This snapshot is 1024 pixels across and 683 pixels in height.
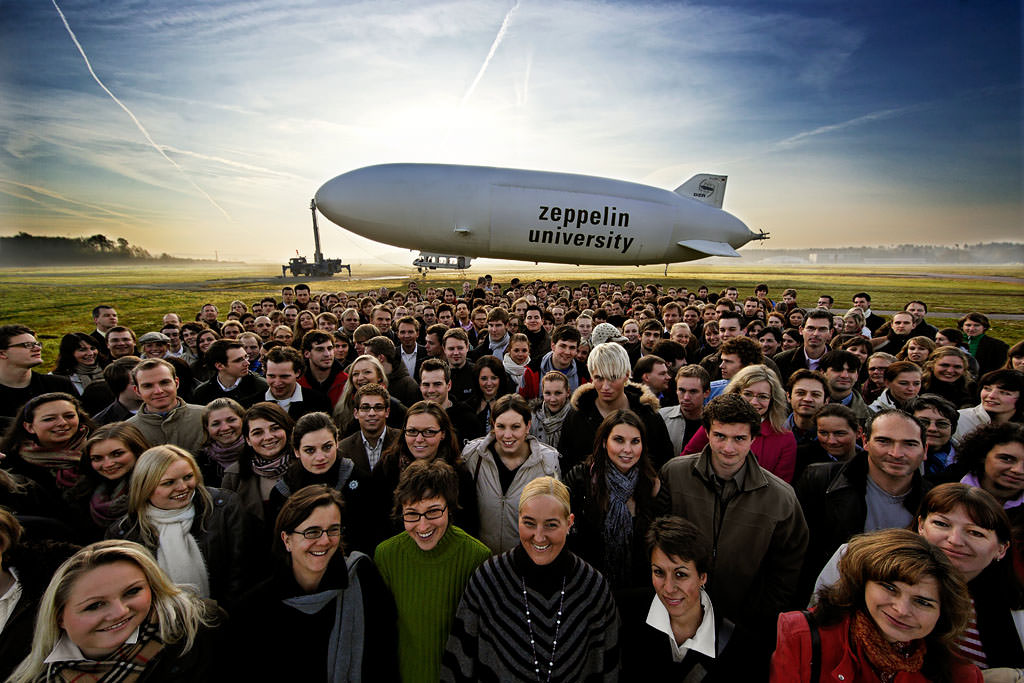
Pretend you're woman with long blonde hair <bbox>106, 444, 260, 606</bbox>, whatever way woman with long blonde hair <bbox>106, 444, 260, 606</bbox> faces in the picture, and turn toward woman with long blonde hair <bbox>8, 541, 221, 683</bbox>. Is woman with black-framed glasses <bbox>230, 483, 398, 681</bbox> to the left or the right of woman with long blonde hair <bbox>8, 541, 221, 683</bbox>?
left

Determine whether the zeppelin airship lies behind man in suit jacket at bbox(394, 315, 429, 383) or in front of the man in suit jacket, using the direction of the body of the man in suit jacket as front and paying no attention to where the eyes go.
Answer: behind

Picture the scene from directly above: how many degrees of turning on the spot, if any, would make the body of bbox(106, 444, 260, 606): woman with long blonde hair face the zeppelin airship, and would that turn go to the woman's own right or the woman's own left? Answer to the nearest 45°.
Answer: approximately 135° to the woman's own left

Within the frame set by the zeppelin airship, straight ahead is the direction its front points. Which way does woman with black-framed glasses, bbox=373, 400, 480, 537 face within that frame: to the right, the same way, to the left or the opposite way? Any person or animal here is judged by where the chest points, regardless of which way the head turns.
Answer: to the left

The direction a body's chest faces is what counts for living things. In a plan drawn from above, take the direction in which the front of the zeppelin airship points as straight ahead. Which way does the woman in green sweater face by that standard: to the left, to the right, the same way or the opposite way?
to the left

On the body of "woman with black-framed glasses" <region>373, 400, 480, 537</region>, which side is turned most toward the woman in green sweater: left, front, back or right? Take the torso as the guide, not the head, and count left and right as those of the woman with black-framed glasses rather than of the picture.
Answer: front

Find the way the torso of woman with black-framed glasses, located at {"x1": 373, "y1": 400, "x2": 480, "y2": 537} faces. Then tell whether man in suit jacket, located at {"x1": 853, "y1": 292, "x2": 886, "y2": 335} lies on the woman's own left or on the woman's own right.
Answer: on the woman's own left
